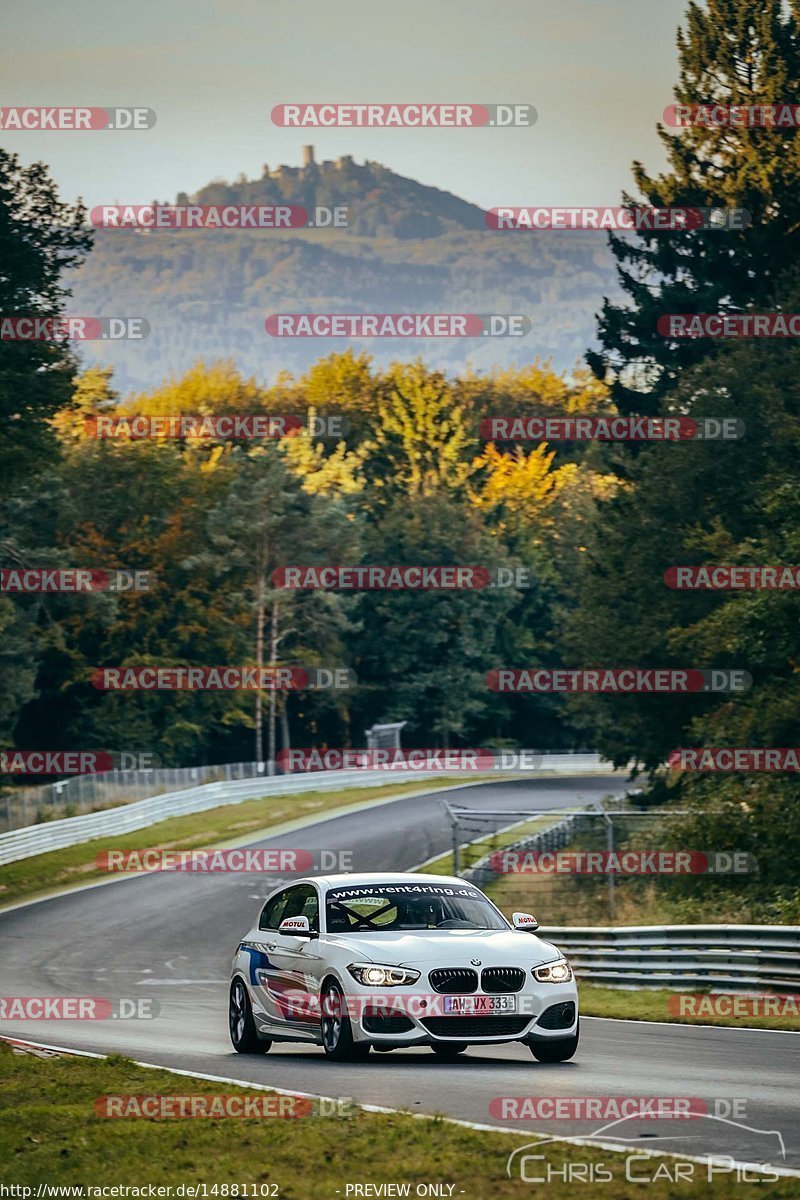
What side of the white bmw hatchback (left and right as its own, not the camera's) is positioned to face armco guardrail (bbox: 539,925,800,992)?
left

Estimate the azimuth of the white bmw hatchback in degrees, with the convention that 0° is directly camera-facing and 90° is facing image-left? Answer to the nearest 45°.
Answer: approximately 315°
